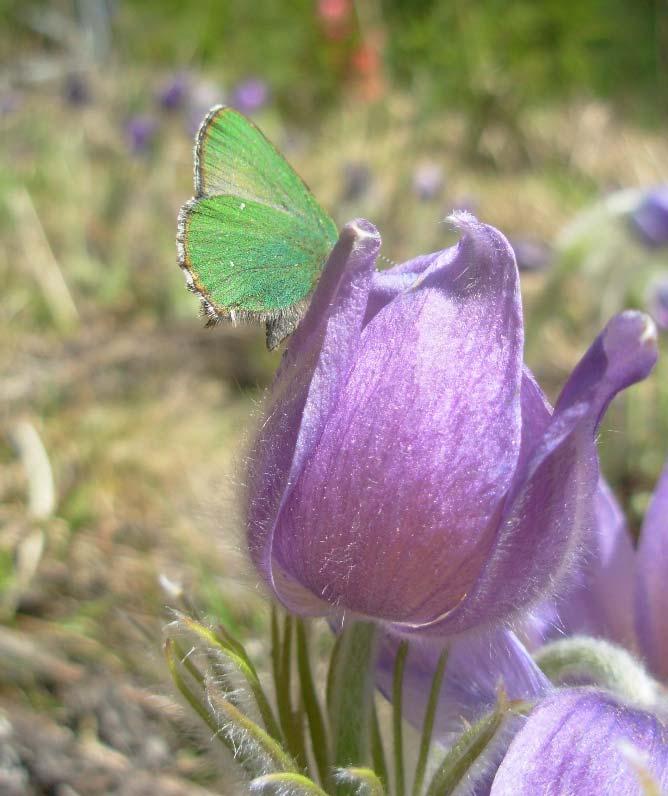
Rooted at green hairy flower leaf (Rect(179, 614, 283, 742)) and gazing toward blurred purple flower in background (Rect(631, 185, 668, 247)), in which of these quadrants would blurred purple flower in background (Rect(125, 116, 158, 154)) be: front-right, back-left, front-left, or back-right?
front-left

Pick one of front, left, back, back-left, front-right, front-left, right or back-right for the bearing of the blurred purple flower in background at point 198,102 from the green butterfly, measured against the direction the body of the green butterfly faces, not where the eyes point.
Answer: left

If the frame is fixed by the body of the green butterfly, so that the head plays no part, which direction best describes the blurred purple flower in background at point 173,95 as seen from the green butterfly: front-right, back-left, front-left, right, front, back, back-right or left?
left

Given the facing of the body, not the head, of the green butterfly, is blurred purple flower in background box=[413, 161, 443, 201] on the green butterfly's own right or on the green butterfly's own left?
on the green butterfly's own left

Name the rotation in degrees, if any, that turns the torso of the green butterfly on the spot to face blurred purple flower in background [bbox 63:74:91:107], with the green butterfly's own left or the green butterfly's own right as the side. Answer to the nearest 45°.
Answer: approximately 90° to the green butterfly's own left

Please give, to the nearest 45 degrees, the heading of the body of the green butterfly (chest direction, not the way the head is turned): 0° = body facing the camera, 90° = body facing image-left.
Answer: approximately 270°

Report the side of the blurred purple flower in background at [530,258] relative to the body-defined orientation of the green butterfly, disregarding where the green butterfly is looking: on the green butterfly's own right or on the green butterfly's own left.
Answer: on the green butterfly's own left
